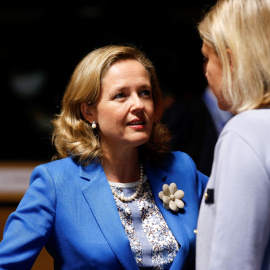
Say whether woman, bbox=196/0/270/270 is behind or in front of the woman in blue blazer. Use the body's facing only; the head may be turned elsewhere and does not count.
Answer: in front

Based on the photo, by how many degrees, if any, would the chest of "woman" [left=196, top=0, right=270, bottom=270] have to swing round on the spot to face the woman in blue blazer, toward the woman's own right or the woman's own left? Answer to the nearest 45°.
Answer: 0° — they already face them

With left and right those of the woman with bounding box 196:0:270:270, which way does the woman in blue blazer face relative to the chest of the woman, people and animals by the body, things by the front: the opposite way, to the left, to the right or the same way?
the opposite way

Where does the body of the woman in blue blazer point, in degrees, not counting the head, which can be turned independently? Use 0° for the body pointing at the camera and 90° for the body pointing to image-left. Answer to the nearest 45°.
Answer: approximately 315°

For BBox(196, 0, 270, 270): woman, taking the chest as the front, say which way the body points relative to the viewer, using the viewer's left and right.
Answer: facing away from the viewer and to the left of the viewer

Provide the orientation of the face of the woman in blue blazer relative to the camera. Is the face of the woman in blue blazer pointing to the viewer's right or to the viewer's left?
to the viewer's right
